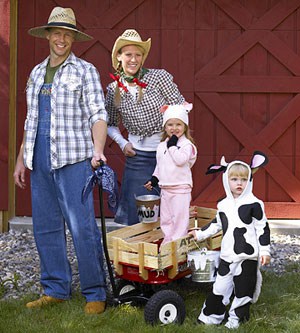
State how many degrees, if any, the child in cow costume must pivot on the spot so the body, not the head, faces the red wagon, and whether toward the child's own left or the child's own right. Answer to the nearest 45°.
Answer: approximately 45° to the child's own right

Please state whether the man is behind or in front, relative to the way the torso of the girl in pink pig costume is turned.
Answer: in front

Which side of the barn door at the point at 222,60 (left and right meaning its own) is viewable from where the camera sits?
front

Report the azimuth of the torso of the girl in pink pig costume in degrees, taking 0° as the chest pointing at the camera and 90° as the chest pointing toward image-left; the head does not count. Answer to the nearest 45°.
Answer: approximately 45°

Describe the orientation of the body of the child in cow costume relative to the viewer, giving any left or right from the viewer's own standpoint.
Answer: facing the viewer and to the left of the viewer

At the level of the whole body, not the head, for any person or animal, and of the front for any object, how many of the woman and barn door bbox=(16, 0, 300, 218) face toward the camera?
2

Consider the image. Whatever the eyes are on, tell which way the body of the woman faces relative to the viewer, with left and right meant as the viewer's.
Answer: facing the viewer

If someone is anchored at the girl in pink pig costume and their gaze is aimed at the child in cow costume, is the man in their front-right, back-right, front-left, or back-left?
back-right
